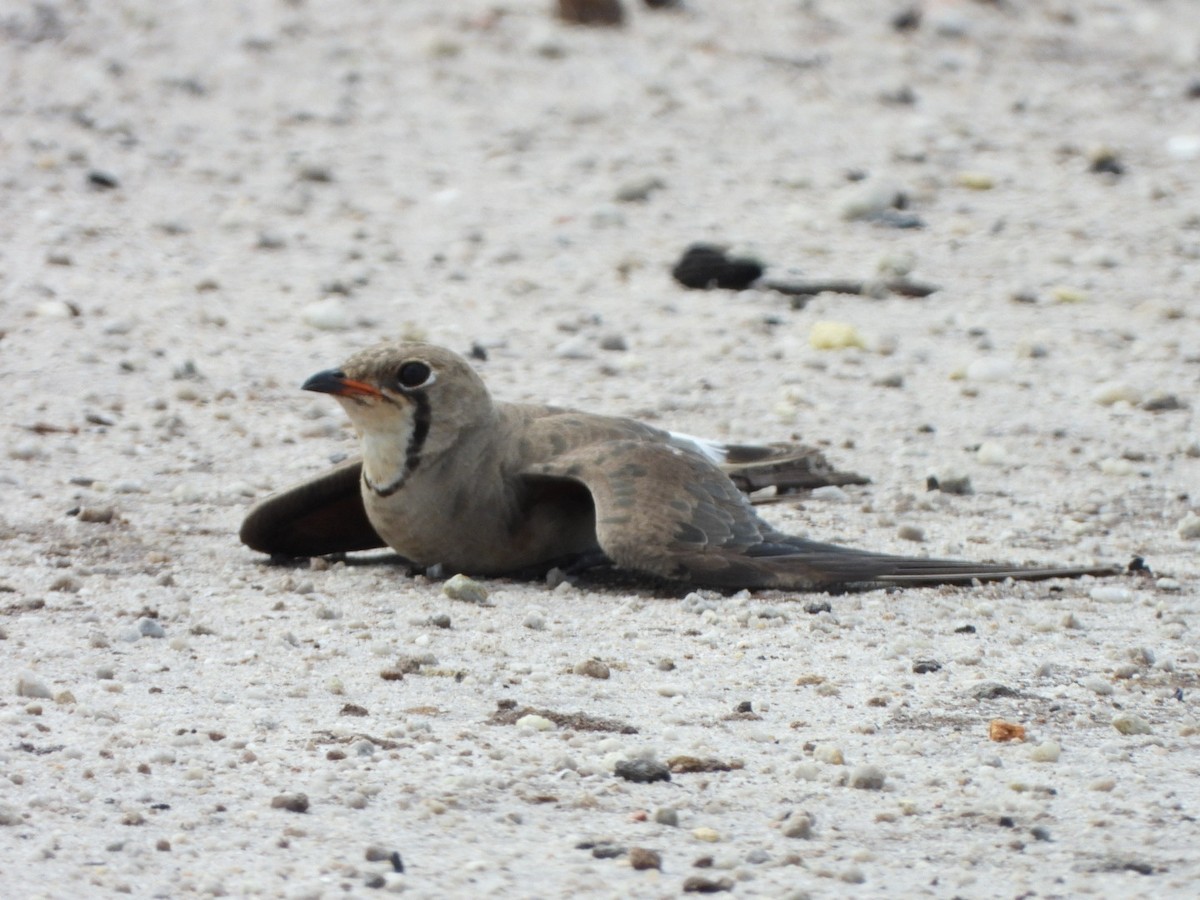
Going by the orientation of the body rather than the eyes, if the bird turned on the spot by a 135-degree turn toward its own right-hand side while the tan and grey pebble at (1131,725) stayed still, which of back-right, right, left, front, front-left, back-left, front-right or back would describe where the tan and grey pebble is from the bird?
back-right

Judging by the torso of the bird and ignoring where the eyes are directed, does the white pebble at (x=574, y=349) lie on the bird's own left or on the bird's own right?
on the bird's own right

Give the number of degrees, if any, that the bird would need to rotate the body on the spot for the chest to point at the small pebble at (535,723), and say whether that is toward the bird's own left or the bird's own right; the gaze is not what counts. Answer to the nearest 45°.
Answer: approximately 45° to the bird's own left

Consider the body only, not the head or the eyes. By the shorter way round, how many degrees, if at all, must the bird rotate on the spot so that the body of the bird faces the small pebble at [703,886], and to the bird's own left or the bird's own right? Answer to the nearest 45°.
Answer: approximately 45° to the bird's own left

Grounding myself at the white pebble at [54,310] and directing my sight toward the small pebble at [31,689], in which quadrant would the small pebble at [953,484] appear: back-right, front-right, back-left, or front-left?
front-left

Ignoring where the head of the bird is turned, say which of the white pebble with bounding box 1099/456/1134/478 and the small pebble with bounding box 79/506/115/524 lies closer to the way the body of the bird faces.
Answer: the small pebble

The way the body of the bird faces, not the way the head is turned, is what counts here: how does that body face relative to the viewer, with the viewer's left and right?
facing the viewer and to the left of the viewer

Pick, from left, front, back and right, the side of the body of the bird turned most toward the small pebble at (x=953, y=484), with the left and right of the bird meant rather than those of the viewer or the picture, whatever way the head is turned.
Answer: back

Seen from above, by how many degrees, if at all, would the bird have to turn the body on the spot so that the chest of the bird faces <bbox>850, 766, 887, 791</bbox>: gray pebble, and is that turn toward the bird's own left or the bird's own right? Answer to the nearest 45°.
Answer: approximately 90° to the bird's own left

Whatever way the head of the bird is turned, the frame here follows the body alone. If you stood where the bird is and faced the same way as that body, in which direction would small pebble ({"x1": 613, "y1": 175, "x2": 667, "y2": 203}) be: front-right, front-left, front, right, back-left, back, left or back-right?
back-right

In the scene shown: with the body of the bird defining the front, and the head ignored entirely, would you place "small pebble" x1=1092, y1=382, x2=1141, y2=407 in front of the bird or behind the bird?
behind

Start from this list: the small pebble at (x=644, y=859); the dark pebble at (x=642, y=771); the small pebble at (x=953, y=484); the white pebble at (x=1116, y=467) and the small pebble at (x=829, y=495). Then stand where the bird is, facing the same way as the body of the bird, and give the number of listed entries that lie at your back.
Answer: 3

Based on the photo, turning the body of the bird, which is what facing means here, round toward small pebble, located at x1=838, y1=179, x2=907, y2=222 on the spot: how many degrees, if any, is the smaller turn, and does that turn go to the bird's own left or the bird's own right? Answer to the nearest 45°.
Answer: approximately 135° to the bird's own right

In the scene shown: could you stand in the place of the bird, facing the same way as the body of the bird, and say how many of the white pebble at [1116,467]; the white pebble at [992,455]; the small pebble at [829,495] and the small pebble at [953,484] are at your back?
4

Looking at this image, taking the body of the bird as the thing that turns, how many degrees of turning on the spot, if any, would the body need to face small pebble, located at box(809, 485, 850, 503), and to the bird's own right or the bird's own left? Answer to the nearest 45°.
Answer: approximately 180°

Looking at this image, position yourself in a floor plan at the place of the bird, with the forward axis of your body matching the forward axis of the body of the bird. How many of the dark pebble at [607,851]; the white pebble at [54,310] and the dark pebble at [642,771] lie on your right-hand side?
1

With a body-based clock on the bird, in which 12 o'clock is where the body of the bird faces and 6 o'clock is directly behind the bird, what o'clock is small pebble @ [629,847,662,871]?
The small pebble is roughly at 10 o'clock from the bird.

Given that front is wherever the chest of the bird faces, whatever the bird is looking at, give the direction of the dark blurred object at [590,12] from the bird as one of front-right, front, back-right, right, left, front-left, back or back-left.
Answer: back-right

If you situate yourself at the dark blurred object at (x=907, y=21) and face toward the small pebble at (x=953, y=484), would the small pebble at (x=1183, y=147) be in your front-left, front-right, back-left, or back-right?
front-left

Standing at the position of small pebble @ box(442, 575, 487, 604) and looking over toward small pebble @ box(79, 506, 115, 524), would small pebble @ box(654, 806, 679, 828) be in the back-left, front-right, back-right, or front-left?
back-left

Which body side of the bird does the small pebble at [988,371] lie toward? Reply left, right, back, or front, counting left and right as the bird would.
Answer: back
